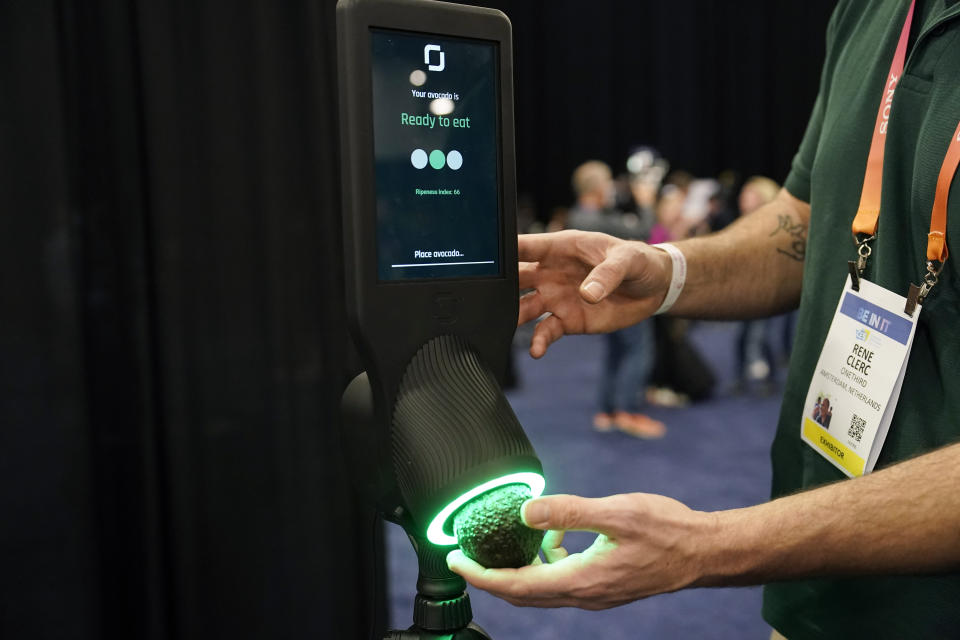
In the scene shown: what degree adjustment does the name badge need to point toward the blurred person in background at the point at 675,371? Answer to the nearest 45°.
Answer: approximately 135° to its right

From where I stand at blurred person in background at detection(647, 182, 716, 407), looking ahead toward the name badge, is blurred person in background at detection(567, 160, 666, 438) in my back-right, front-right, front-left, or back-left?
front-right

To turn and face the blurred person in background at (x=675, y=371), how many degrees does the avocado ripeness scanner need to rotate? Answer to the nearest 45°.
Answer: approximately 135° to its left

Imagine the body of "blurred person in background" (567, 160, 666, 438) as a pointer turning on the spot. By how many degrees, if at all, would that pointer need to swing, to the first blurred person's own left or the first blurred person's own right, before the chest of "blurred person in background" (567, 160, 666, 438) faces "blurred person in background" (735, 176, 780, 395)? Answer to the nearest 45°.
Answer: approximately 45° to the first blurred person's own left

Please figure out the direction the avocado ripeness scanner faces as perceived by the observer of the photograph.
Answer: facing the viewer and to the right of the viewer

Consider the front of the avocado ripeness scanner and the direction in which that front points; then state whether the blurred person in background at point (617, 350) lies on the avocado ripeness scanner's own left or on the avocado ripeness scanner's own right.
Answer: on the avocado ripeness scanner's own left
